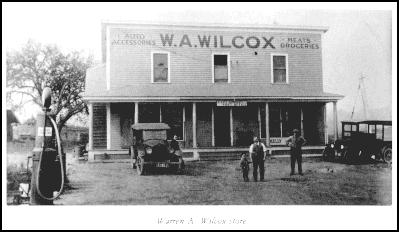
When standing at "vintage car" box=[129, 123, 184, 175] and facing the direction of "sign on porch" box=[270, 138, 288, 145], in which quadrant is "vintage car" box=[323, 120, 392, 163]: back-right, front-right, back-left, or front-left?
front-right

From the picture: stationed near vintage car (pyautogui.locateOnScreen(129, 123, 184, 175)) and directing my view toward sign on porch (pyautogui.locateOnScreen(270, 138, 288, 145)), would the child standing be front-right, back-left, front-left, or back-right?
front-right

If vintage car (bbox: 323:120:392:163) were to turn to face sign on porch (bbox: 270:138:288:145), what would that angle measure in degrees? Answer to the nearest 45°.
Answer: approximately 45° to its right

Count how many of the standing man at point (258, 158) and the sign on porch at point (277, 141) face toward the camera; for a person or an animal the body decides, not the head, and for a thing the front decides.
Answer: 2

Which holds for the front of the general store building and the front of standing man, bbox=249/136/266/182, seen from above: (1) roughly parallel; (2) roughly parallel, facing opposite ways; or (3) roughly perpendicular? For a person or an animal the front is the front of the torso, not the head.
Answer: roughly parallel

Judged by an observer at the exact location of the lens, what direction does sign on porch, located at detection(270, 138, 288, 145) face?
facing the viewer

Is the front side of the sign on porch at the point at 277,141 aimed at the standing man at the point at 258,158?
yes

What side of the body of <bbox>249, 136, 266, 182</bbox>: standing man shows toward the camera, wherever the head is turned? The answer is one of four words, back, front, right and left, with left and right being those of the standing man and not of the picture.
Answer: front

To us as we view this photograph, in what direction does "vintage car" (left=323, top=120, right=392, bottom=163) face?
facing the viewer and to the left of the viewer

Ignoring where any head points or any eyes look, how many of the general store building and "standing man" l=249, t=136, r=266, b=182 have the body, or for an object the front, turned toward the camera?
2

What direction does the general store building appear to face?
toward the camera

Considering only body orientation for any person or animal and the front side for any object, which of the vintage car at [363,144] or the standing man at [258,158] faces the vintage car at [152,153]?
the vintage car at [363,144]

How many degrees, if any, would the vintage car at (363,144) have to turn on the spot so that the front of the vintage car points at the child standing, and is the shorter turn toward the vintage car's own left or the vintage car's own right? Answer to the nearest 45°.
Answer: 0° — it already faces them

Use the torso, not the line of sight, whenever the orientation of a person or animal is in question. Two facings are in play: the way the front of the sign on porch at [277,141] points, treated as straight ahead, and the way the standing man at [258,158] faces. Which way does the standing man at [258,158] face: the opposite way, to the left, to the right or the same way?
the same way
